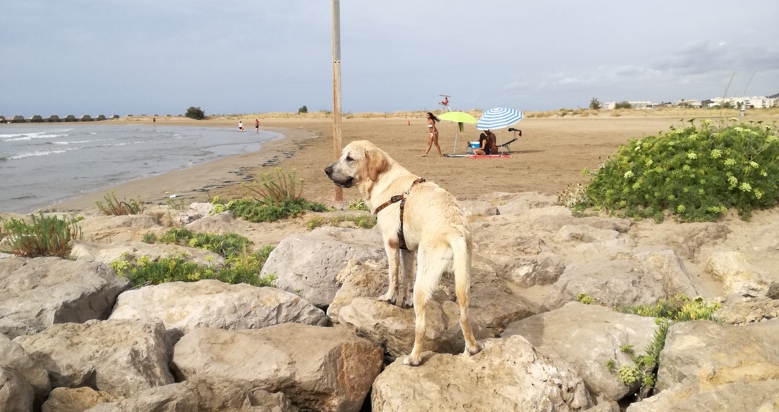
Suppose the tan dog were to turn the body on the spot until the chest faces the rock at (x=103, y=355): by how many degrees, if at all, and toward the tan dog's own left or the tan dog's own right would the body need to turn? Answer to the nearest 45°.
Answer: approximately 45° to the tan dog's own left

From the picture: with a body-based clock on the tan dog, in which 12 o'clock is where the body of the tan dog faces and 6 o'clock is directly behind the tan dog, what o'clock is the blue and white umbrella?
The blue and white umbrella is roughly at 2 o'clock from the tan dog.

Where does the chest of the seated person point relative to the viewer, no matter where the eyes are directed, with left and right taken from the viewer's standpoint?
facing to the left of the viewer

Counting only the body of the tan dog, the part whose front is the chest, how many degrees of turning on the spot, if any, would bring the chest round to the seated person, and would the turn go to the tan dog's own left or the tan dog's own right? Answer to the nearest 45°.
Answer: approximately 45° to the tan dog's own right

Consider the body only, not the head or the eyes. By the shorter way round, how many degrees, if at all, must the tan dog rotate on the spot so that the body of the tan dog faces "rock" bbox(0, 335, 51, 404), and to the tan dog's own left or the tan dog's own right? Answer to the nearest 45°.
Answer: approximately 45° to the tan dog's own left

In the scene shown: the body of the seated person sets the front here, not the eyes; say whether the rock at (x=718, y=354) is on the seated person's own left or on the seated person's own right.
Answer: on the seated person's own left

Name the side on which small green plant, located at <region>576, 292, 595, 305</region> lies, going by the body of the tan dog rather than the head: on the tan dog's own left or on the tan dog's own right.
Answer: on the tan dog's own right

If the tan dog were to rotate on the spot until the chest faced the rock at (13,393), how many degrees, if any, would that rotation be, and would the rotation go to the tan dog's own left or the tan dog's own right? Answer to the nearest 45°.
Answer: approximately 90° to the tan dog's own left
